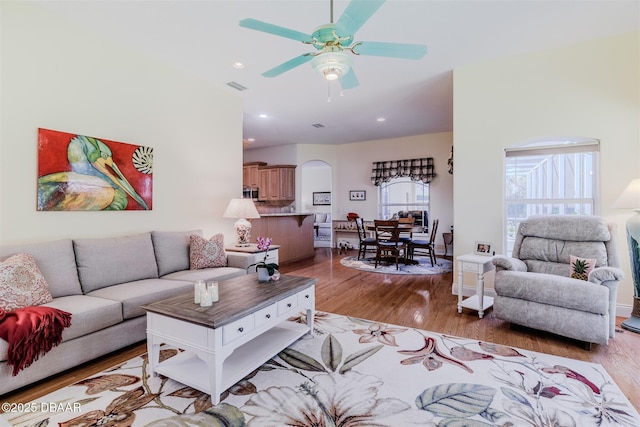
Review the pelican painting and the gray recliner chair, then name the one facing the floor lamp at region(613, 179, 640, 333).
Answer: the pelican painting

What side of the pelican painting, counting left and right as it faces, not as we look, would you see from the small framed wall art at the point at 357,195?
left

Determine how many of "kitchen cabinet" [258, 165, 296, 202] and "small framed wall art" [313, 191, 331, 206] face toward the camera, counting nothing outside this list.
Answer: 2

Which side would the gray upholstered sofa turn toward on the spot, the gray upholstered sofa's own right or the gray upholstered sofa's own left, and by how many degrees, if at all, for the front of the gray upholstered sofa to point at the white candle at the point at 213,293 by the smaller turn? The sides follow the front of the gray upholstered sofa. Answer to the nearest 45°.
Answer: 0° — it already faces it

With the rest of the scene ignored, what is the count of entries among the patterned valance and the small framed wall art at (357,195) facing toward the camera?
2

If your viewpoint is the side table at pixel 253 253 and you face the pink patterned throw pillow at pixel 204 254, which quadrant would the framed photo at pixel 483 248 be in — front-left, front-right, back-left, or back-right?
back-left

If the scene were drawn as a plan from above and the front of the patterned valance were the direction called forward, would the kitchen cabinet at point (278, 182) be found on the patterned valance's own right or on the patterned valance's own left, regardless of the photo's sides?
on the patterned valance's own right

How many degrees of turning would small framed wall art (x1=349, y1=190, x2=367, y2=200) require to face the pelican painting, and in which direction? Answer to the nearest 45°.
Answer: approximately 45° to its right

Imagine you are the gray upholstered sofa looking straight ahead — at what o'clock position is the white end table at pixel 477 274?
The white end table is roughly at 11 o'clock from the gray upholstered sofa.

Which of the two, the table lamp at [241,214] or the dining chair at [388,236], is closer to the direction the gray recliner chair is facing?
the table lamp

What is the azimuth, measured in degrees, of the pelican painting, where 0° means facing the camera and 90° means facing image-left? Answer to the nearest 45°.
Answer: approximately 315°

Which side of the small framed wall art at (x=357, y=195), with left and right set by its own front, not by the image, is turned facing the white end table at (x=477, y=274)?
front

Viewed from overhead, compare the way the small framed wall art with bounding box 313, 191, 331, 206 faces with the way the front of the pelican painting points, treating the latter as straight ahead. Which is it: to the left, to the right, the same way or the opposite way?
to the right

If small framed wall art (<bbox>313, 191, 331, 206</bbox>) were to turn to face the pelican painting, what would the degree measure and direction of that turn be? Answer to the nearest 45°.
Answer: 0° — it already faces it

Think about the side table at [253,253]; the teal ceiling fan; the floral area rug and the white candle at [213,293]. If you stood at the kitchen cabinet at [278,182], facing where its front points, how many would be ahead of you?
4

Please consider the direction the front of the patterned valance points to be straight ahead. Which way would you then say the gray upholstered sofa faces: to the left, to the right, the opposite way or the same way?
to the left

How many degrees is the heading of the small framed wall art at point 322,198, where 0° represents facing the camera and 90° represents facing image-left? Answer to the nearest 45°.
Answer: approximately 0°
